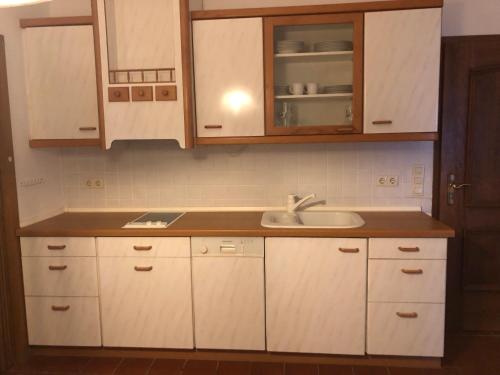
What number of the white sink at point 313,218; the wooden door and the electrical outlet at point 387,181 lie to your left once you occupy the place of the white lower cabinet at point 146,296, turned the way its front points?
3

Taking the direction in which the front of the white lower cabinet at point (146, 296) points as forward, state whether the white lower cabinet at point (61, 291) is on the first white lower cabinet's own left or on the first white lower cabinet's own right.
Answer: on the first white lower cabinet's own right

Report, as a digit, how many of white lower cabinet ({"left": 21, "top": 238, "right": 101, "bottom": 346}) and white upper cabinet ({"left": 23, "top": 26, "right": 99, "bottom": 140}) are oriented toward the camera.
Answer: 2

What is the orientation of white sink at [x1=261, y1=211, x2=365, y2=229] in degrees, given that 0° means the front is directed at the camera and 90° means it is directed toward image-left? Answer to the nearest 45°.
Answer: approximately 0°
